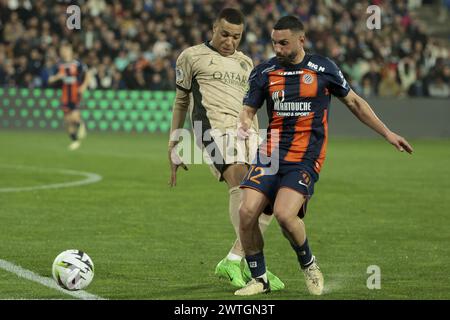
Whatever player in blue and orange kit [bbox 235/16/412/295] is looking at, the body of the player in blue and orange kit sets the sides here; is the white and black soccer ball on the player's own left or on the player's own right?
on the player's own right

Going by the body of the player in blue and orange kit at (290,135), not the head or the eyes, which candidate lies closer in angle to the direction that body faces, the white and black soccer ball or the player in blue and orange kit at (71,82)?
the white and black soccer ball

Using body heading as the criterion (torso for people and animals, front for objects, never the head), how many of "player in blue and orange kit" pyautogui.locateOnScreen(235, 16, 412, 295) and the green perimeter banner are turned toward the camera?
2

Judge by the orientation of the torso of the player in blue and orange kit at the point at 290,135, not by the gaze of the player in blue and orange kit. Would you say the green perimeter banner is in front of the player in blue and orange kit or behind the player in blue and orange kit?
behind

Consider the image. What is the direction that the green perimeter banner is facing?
toward the camera

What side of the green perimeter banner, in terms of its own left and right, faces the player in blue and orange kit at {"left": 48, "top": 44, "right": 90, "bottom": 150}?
front

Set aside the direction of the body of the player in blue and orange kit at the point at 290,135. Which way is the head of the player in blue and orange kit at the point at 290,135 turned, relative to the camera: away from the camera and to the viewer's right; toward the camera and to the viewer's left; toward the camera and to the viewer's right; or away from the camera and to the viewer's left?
toward the camera and to the viewer's left

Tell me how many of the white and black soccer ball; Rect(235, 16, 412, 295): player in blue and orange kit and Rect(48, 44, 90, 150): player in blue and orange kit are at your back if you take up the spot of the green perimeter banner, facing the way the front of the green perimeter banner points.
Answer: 0

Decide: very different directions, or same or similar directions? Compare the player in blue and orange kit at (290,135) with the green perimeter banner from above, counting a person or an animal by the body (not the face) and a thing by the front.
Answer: same or similar directions

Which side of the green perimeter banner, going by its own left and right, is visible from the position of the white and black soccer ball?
front
